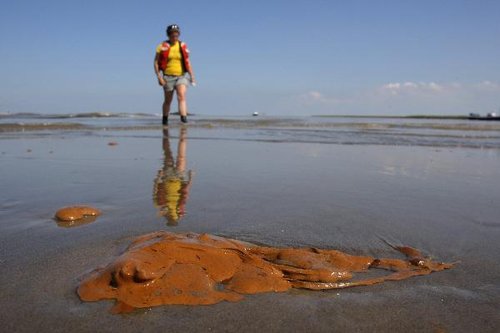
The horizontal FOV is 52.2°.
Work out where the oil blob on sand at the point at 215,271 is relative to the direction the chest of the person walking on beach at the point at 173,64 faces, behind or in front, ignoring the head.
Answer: in front

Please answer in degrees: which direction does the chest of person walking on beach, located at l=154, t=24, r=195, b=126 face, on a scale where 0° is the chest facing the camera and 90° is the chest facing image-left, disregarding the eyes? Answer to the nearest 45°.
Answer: approximately 0°

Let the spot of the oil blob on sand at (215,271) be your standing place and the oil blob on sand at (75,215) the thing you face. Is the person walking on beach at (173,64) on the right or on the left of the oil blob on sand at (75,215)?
right

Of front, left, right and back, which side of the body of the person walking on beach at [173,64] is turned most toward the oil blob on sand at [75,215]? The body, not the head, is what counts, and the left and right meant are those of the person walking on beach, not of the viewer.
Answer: front
